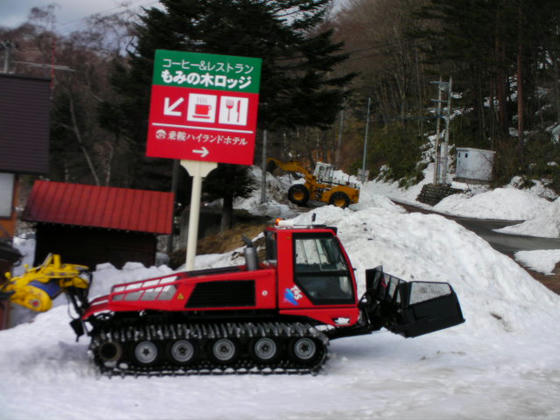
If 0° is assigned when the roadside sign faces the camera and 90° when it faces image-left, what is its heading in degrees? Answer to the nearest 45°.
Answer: approximately 0°

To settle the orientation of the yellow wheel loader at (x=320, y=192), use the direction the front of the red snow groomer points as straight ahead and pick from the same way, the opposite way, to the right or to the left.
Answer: the opposite way

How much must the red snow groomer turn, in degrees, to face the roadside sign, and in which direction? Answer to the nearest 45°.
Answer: approximately 90° to its left

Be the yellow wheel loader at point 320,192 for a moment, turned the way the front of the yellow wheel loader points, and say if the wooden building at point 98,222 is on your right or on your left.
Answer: on your left

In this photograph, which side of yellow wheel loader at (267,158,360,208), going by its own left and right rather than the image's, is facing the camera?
left

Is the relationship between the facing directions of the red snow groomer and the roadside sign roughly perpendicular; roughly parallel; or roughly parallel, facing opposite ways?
roughly perpendicular

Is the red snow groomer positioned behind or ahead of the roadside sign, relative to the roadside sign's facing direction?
ahead

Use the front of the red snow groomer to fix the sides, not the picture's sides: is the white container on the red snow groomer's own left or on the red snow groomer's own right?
on the red snow groomer's own left

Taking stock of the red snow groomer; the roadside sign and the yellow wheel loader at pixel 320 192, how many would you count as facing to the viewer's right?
1

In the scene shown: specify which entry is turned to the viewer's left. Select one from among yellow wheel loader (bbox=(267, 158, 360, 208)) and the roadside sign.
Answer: the yellow wheel loader

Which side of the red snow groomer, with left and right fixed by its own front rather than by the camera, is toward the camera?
right

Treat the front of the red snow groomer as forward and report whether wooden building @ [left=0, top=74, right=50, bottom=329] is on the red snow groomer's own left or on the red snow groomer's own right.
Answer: on the red snow groomer's own left
